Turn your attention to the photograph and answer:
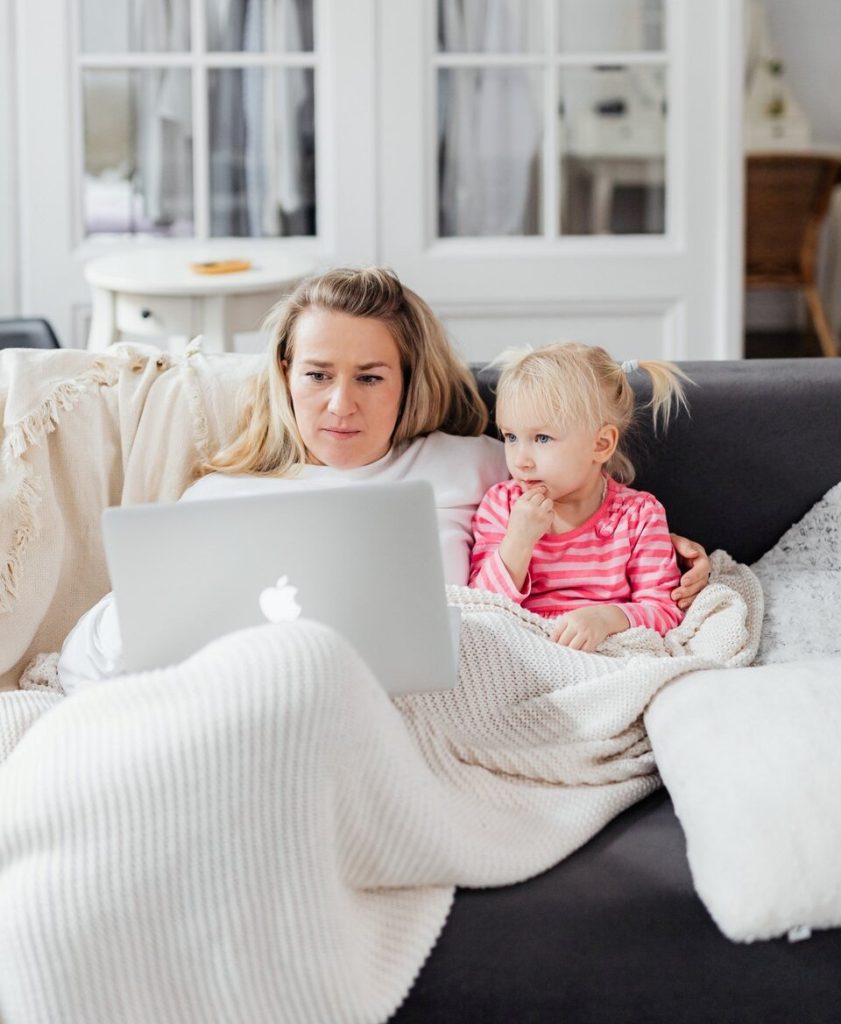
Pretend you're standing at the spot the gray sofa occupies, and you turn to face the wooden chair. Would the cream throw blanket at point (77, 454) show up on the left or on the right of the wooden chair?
left

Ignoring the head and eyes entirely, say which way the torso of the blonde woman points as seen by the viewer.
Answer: toward the camera

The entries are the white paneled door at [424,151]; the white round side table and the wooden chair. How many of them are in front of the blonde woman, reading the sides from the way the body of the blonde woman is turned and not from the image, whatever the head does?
0

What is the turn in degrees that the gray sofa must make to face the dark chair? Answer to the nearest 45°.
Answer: approximately 135° to its right

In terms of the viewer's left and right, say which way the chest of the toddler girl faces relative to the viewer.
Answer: facing the viewer and to the left of the viewer

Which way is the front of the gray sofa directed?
toward the camera

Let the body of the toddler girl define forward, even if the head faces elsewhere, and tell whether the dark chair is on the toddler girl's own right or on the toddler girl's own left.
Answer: on the toddler girl's own right

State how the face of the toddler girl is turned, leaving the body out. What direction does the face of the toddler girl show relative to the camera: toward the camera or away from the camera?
toward the camera

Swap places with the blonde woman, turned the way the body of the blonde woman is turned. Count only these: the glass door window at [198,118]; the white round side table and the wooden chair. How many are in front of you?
0
